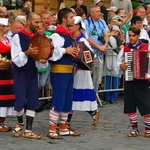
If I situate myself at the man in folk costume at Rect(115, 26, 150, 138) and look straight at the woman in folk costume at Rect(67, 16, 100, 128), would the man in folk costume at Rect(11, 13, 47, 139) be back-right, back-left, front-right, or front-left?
front-left

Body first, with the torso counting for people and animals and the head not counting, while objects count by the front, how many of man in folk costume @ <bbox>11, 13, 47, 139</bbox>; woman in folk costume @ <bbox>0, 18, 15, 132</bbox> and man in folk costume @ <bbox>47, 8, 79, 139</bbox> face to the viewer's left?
0

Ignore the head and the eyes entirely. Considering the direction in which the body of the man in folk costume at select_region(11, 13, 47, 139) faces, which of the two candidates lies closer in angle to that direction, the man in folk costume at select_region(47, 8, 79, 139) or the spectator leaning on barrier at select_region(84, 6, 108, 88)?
the man in folk costume

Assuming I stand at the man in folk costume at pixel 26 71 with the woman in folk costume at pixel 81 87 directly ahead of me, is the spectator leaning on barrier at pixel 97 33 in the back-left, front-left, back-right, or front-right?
front-left

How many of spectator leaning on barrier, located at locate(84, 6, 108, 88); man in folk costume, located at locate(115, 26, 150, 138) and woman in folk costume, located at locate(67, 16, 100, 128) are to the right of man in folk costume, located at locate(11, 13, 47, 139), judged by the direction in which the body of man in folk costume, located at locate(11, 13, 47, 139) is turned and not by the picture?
0

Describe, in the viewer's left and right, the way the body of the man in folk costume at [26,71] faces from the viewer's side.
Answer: facing the viewer and to the right of the viewer

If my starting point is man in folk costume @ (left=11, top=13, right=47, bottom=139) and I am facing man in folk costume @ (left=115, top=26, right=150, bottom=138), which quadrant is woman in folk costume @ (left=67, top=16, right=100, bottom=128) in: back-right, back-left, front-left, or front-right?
front-left
